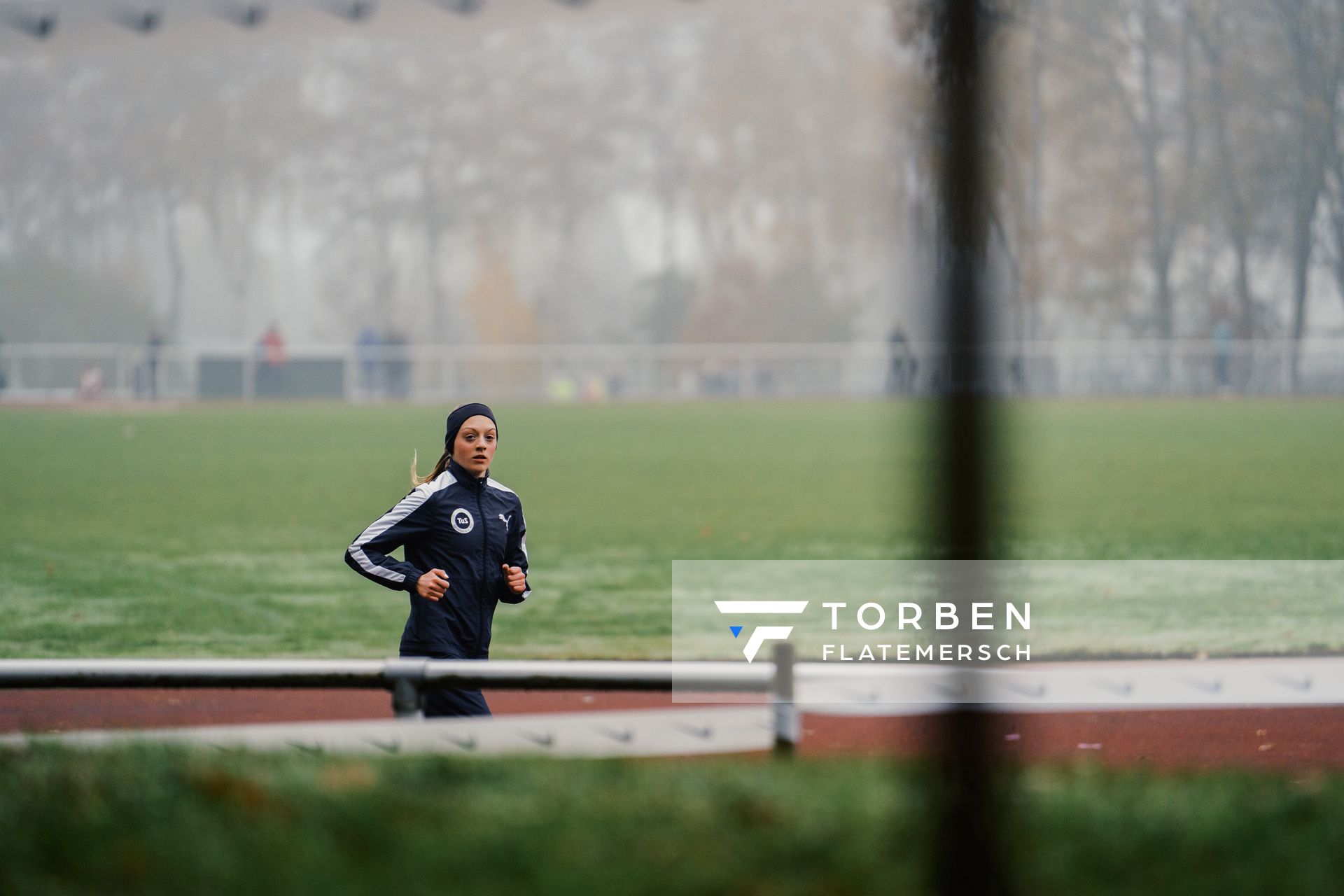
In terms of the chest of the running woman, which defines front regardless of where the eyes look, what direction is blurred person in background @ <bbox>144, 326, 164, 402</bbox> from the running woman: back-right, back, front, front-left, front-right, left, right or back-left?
back-left

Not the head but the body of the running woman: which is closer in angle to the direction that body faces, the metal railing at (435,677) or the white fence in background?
the metal railing

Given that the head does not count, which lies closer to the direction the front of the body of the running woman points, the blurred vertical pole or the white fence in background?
the blurred vertical pole

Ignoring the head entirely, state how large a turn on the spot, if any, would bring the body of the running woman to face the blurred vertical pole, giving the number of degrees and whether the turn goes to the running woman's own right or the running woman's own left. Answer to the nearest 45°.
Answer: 0° — they already face it

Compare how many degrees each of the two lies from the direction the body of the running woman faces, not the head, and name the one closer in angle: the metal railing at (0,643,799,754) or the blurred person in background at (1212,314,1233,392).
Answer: the metal railing

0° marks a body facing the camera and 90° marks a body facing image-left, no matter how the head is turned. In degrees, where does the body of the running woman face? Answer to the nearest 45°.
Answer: approximately 315°

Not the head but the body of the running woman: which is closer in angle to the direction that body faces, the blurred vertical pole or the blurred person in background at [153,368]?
the blurred vertical pole

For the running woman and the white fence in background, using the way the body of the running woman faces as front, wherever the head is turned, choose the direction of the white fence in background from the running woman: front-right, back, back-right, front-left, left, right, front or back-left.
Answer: back-left
